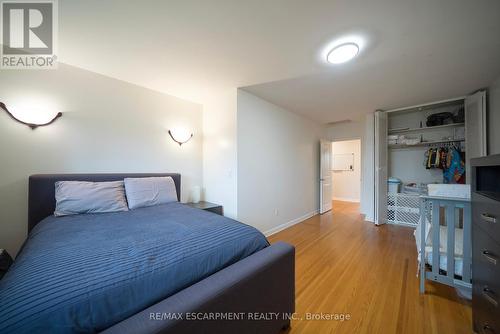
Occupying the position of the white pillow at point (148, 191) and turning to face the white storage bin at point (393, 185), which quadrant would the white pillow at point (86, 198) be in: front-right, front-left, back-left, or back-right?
back-right

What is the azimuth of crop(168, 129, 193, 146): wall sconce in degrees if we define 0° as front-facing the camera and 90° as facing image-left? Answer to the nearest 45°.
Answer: approximately 315°

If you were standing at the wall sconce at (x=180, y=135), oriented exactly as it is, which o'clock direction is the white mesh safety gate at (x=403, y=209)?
The white mesh safety gate is roughly at 11 o'clock from the wall sconce.

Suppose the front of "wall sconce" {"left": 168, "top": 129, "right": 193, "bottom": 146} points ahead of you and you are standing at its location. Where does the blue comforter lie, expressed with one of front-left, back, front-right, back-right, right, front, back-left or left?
front-right

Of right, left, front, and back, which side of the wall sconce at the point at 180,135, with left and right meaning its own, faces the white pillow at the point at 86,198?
right

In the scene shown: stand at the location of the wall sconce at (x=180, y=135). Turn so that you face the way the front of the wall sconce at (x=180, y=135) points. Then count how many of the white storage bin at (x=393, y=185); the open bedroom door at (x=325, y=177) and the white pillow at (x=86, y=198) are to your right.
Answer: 1

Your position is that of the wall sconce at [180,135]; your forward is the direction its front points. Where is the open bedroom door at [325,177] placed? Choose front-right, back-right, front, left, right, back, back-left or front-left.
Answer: front-left

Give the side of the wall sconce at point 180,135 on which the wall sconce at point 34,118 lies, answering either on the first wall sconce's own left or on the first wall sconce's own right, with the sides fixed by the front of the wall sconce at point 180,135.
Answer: on the first wall sconce's own right

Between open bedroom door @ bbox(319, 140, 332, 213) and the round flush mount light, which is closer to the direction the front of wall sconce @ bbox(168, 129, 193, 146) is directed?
the round flush mount light

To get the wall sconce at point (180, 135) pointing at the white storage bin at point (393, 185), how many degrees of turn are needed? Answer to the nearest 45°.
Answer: approximately 45° to its left

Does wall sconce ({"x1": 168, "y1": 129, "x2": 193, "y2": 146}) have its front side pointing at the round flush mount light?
yes
